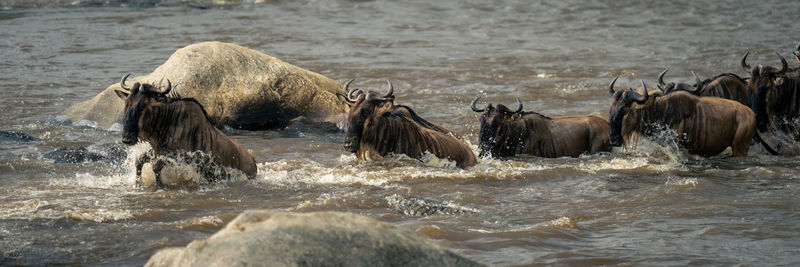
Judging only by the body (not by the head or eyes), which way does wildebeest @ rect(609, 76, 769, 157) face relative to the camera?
to the viewer's left

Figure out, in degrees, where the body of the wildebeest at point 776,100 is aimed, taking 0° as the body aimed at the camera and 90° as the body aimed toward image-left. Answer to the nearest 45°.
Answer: approximately 45°

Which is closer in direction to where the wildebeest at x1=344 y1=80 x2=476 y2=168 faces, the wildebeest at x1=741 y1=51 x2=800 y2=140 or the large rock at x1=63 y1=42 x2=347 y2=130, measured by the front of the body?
the large rock

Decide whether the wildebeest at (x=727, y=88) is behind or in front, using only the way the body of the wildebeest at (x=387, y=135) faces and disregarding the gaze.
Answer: behind

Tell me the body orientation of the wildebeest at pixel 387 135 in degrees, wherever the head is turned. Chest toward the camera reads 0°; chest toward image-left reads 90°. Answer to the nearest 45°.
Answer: approximately 45°
